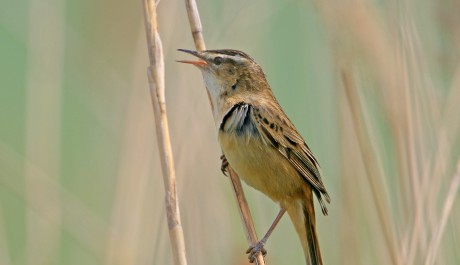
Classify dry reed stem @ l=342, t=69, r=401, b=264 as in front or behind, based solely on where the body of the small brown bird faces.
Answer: behind

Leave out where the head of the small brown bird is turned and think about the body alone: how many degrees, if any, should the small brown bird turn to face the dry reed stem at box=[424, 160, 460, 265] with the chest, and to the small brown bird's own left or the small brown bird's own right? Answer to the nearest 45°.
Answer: approximately 135° to the small brown bird's own left

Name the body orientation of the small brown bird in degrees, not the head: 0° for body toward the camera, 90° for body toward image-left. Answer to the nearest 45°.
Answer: approximately 90°
